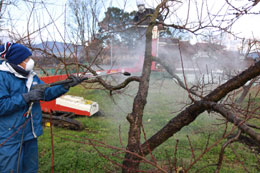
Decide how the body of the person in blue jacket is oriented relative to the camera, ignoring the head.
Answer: to the viewer's right

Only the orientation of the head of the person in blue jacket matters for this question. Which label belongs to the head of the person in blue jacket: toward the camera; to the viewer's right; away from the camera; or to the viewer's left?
to the viewer's right

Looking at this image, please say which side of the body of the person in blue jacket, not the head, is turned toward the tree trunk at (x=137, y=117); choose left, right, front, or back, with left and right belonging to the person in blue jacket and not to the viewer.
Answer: front
